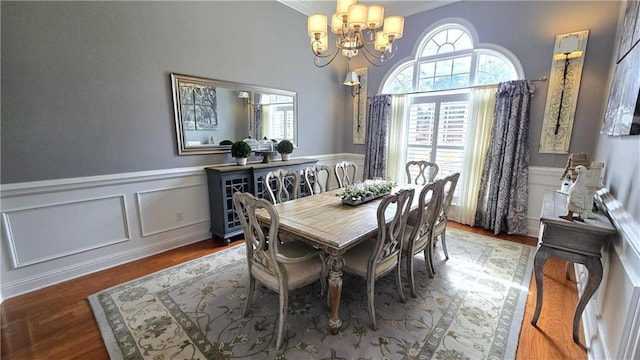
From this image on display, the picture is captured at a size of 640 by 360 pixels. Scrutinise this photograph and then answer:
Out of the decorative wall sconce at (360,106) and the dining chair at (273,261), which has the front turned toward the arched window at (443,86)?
the dining chair

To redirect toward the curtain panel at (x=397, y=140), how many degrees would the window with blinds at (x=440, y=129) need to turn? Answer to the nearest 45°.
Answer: approximately 45° to its right

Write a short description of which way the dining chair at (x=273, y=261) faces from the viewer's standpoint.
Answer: facing away from the viewer and to the right of the viewer

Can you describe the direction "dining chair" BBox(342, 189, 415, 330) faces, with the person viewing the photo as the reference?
facing away from the viewer and to the left of the viewer

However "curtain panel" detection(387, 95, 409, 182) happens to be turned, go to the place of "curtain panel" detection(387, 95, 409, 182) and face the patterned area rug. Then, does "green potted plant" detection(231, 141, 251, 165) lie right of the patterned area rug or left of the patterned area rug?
right

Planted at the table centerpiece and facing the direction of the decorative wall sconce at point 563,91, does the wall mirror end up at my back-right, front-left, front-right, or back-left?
back-left

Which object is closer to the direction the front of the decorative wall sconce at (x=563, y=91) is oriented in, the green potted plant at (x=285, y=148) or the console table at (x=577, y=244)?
the console table

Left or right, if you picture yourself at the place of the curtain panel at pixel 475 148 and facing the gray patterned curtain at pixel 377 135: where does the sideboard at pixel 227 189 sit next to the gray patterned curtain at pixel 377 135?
left

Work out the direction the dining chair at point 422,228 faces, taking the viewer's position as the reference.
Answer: facing away from the viewer and to the left of the viewer

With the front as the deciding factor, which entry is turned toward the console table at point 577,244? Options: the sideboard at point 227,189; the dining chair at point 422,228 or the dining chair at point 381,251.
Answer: the sideboard

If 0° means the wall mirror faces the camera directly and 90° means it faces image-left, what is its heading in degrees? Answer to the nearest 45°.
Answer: approximately 315°
